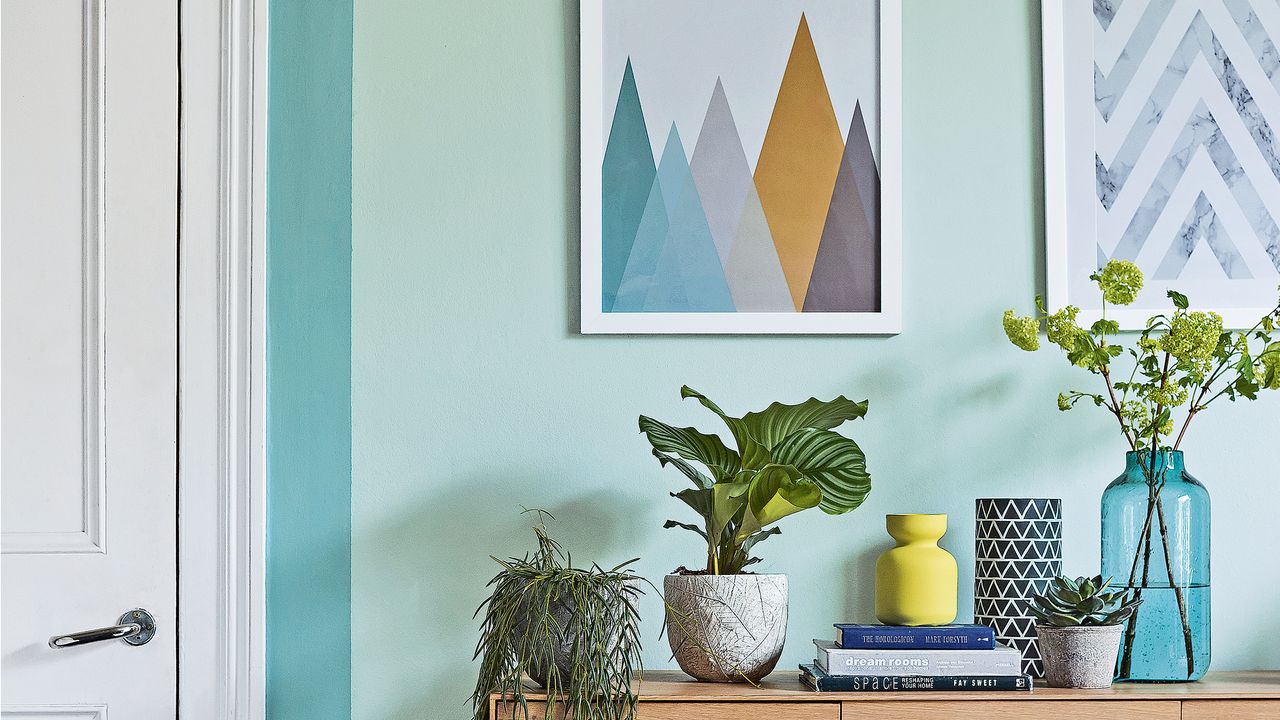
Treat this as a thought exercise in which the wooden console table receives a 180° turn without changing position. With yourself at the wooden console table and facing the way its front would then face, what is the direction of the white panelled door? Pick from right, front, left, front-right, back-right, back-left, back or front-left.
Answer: left

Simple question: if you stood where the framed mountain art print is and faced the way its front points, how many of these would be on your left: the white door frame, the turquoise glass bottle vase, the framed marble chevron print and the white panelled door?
2

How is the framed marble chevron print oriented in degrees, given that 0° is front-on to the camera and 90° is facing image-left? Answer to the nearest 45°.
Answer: approximately 0°

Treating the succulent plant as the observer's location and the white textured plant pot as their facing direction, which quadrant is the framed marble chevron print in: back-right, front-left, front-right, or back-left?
back-right
